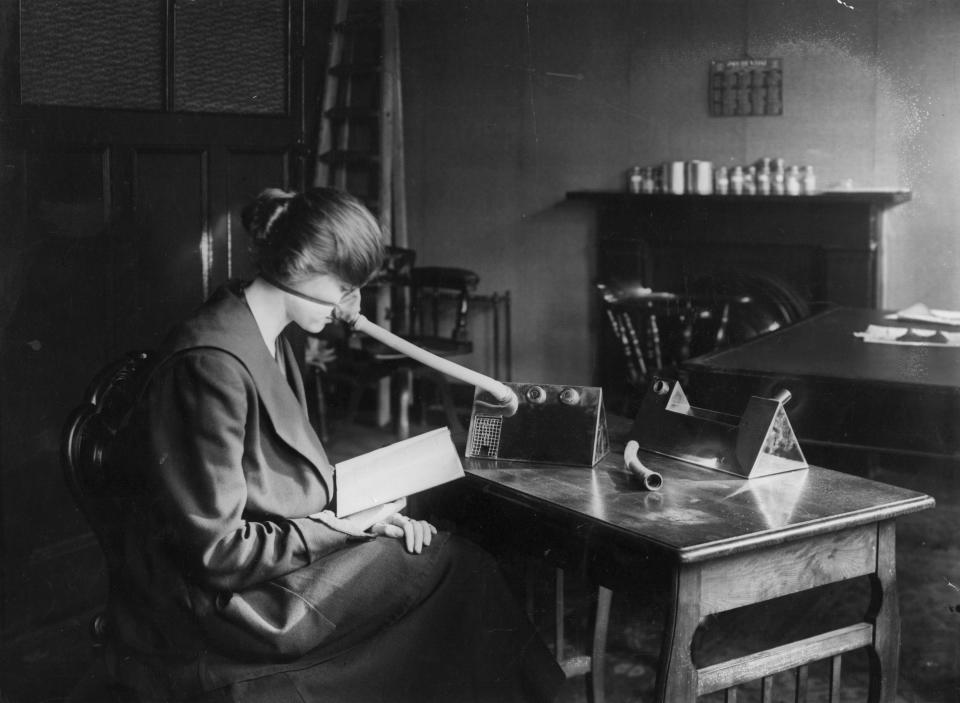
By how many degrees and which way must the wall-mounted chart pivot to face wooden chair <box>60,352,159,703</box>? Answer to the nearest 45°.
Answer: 0° — it already faces it

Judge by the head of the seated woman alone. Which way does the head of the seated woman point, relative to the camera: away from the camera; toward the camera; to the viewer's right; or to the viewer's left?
to the viewer's right

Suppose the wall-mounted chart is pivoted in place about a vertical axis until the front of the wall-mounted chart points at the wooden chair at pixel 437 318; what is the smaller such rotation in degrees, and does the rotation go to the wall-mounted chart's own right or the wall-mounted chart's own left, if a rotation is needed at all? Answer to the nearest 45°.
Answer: approximately 45° to the wall-mounted chart's own right

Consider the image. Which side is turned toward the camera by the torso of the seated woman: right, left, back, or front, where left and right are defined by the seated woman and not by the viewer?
right

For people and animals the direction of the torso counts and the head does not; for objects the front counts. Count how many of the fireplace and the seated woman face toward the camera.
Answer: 1

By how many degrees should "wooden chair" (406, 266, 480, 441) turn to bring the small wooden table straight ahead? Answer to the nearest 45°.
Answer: approximately 45° to its left

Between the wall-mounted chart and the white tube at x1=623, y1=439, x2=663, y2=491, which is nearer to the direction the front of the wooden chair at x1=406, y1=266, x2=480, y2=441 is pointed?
the white tube

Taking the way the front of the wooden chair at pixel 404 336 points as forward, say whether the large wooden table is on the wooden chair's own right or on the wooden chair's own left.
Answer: on the wooden chair's own left

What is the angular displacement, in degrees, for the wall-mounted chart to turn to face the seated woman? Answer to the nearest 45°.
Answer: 0° — it already faces them

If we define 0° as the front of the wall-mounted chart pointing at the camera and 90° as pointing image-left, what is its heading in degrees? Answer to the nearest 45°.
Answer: approximately 0°

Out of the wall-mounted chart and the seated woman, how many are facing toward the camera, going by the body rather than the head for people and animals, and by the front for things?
1

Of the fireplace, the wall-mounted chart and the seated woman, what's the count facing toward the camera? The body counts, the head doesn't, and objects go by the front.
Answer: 2

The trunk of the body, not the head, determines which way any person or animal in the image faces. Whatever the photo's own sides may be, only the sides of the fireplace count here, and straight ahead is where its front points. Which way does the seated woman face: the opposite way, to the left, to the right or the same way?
to the left

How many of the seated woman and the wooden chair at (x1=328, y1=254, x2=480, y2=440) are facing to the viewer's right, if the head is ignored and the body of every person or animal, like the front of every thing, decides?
1

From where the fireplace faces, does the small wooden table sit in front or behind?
in front
